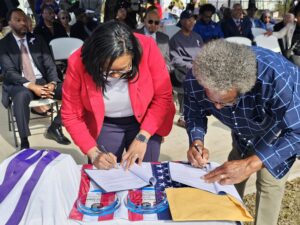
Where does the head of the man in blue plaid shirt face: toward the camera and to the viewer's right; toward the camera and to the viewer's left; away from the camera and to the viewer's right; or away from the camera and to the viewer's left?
toward the camera and to the viewer's left

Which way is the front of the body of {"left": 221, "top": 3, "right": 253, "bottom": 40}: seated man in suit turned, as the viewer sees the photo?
toward the camera

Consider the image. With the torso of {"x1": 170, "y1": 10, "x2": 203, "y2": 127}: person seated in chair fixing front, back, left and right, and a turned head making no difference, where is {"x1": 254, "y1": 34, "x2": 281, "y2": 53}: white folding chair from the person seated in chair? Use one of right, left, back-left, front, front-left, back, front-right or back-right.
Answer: back-left

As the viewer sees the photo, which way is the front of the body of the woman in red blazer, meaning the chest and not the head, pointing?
toward the camera

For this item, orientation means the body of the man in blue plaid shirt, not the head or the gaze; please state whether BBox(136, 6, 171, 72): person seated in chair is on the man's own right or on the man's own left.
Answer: on the man's own right

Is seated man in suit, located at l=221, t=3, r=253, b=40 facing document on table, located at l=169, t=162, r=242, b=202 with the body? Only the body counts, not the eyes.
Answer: yes

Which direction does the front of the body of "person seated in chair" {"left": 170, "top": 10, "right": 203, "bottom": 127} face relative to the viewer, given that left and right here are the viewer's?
facing the viewer

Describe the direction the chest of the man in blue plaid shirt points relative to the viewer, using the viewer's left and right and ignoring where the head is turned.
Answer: facing the viewer and to the left of the viewer

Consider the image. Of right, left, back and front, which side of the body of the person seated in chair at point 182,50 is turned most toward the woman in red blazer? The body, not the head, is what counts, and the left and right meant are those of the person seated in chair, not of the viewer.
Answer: front

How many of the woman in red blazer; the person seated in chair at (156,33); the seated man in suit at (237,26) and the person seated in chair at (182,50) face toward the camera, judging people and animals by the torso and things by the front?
4
